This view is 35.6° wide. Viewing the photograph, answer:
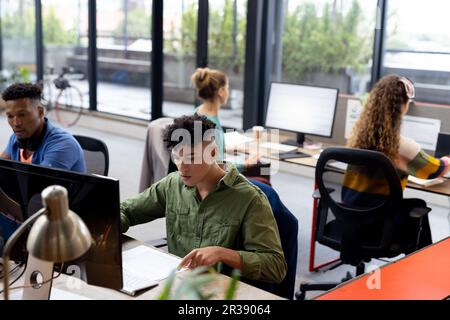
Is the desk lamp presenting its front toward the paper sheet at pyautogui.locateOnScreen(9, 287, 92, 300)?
no

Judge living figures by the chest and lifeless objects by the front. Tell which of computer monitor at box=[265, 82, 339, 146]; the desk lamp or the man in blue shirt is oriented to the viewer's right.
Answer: the desk lamp

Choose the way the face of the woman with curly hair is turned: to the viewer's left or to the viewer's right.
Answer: to the viewer's right

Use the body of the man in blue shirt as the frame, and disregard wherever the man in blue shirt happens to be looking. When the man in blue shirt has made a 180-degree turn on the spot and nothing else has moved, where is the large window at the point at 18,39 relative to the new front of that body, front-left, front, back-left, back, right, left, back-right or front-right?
front-left

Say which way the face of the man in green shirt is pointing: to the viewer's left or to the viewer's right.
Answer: to the viewer's left

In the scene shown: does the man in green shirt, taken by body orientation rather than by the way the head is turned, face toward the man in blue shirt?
no

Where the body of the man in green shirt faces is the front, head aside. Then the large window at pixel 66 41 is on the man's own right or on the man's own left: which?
on the man's own right

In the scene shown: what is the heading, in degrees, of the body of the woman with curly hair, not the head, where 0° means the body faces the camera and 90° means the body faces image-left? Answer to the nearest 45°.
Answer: approximately 225°
